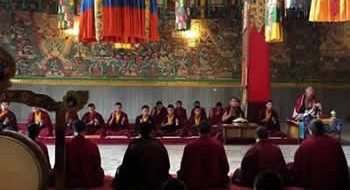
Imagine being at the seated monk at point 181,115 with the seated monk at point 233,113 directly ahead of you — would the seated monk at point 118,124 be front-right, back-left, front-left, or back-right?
back-right

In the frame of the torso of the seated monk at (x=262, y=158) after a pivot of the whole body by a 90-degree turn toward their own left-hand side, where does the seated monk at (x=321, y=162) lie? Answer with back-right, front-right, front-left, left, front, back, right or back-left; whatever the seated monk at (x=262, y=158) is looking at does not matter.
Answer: back

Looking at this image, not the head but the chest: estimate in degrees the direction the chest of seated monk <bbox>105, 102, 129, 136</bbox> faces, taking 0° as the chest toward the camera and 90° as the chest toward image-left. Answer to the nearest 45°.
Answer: approximately 0°

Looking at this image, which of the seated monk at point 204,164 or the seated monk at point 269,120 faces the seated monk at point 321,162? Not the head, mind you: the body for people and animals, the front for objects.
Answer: the seated monk at point 269,120

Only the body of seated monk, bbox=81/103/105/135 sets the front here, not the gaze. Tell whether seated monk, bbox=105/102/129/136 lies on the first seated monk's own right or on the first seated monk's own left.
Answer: on the first seated monk's own left

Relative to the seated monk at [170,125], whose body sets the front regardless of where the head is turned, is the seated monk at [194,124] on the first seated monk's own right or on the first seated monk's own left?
on the first seated monk's own left

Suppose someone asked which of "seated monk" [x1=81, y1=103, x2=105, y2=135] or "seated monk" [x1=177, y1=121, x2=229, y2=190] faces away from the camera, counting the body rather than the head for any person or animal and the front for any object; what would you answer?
"seated monk" [x1=177, y1=121, x2=229, y2=190]

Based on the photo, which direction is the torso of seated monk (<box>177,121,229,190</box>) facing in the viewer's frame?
away from the camera

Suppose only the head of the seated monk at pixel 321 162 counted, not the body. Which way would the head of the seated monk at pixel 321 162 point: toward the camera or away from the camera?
away from the camera

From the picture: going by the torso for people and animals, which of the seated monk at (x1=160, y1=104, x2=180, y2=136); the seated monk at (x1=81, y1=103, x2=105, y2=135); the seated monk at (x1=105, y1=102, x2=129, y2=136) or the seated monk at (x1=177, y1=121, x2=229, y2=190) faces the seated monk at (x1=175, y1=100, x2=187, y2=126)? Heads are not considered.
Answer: the seated monk at (x1=177, y1=121, x2=229, y2=190)

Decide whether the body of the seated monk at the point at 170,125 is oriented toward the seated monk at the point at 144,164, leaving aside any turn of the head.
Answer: yes

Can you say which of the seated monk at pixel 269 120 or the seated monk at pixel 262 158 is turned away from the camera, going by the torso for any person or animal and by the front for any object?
the seated monk at pixel 262 158

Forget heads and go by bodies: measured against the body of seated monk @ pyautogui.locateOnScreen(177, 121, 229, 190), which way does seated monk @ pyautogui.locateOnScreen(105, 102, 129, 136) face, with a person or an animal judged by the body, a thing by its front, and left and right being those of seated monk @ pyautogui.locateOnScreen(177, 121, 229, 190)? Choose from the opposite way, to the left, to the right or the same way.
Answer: the opposite way

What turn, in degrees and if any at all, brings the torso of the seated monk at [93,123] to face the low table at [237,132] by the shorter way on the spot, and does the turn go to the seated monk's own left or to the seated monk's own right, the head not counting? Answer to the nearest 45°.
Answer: approximately 45° to the seated monk's own left

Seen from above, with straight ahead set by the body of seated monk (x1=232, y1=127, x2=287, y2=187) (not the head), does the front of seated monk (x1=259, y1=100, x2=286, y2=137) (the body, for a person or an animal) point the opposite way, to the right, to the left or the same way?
the opposite way
